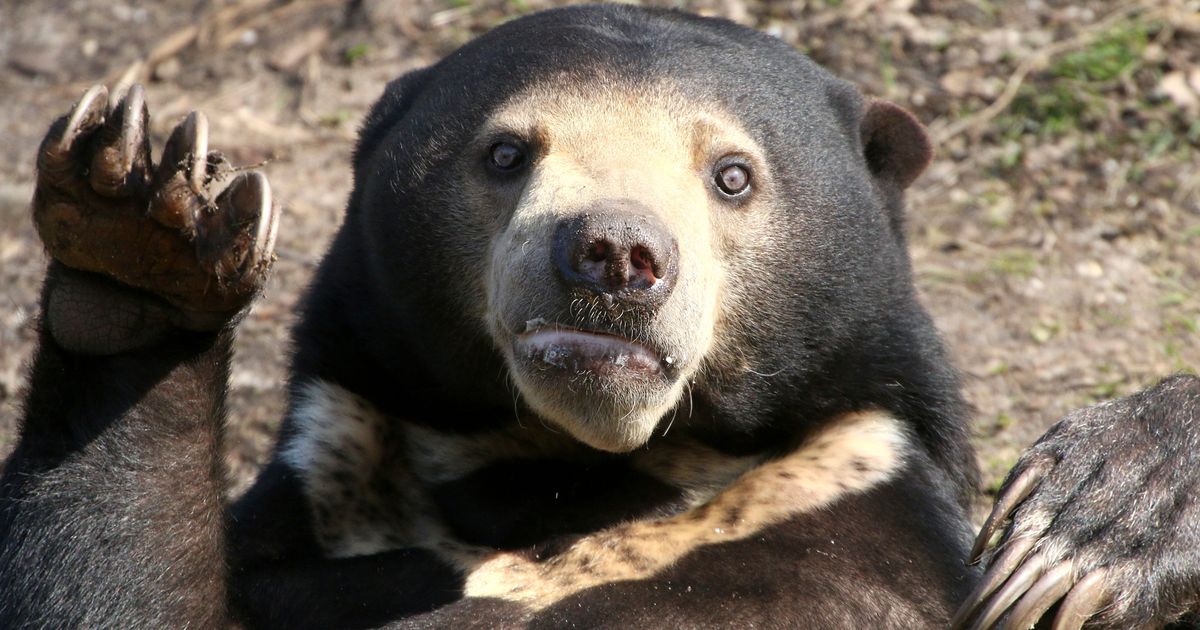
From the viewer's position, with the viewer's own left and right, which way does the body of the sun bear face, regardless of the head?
facing the viewer
